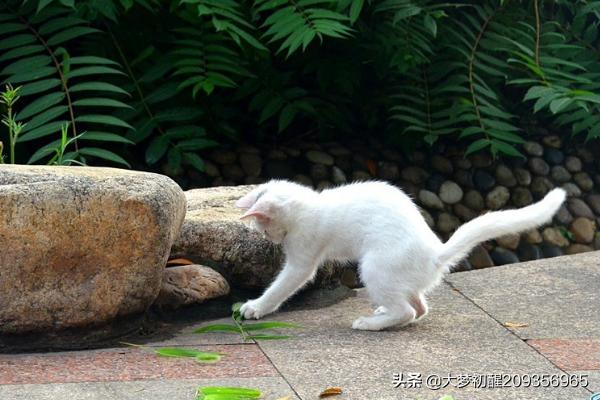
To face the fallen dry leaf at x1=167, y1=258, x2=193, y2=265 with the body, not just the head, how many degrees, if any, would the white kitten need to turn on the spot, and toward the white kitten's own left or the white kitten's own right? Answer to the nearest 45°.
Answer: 0° — it already faces it

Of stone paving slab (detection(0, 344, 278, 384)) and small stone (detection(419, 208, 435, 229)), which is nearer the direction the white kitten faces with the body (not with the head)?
the stone paving slab

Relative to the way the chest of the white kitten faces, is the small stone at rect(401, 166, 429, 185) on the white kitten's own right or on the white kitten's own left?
on the white kitten's own right

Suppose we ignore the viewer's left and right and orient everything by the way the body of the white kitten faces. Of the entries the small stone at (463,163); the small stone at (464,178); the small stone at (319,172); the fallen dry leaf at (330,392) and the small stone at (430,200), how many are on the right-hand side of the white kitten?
4

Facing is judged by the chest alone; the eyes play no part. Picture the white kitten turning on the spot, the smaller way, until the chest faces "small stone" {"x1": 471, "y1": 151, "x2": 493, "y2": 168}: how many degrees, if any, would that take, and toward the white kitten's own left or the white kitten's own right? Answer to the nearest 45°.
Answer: approximately 90° to the white kitten's own right

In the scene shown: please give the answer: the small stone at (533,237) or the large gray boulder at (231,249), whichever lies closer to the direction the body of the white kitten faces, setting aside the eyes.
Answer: the large gray boulder

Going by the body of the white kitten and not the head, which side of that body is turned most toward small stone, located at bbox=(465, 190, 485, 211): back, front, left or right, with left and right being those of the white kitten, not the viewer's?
right

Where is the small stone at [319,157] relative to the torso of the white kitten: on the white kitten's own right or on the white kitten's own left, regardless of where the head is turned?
on the white kitten's own right

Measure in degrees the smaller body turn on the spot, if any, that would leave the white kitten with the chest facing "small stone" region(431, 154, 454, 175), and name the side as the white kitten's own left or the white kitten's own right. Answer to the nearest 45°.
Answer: approximately 90° to the white kitten's own right

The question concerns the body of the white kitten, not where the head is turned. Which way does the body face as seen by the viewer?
to the viewer's left

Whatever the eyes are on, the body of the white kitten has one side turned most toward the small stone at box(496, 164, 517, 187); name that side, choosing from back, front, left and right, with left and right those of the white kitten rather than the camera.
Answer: right

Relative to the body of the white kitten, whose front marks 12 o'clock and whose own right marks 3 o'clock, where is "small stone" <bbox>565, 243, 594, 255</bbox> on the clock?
The small stone is roughly at 4 o'clock from the white kitten.

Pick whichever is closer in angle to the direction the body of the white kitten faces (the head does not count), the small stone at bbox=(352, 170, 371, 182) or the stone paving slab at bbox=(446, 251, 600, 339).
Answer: the small stone

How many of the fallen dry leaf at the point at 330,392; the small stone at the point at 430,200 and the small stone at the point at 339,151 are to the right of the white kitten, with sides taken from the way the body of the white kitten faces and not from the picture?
2
